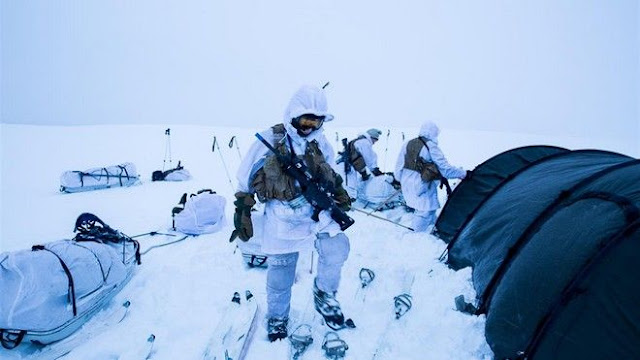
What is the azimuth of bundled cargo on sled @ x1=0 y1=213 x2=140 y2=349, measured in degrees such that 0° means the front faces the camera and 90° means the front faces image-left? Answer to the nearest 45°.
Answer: approximately 225°

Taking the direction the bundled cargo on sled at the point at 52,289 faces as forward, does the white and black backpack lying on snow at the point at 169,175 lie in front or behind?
in front

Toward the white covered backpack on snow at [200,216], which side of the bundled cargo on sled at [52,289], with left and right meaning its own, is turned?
front

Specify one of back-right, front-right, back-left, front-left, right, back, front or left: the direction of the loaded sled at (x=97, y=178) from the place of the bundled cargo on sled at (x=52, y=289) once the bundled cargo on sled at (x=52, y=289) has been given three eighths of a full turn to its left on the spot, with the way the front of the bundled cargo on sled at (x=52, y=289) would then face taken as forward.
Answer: right

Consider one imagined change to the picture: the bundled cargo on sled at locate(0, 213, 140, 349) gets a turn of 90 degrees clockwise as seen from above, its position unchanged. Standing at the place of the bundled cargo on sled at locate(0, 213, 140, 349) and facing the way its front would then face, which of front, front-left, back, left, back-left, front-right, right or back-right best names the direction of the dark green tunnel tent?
front-left
